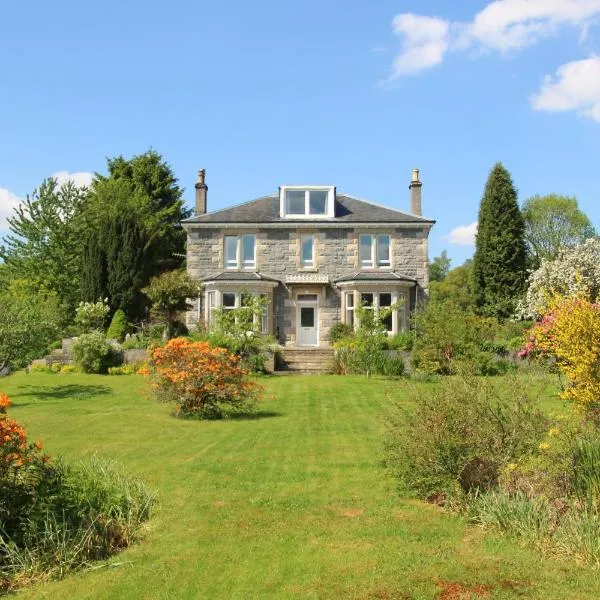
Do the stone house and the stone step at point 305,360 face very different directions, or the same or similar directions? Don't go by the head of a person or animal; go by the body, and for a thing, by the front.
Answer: same or similar directions

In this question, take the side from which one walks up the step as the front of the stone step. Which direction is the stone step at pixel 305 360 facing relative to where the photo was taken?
toward the camera

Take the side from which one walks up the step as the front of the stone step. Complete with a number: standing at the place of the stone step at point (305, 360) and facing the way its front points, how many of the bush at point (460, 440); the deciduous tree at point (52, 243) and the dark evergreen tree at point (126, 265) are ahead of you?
1

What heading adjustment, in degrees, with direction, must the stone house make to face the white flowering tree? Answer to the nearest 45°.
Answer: approximately 90° to its left

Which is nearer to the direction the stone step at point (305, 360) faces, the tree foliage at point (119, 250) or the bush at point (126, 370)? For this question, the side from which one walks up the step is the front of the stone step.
the bush

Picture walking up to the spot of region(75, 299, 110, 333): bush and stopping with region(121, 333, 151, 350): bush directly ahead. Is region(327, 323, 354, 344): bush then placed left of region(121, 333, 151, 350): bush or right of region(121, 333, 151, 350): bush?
left

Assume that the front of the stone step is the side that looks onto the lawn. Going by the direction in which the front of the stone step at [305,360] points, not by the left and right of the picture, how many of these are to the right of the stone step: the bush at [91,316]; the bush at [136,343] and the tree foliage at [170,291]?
3

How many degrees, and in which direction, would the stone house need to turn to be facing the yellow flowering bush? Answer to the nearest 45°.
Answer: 0° — it already faces it

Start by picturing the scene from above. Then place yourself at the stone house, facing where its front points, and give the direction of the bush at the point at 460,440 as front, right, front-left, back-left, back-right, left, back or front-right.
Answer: front

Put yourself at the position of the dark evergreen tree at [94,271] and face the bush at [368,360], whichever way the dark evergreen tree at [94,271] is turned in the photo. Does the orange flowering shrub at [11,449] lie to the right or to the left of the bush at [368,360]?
right

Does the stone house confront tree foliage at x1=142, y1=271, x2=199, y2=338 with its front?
no

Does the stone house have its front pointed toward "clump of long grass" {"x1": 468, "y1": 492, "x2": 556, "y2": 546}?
yes

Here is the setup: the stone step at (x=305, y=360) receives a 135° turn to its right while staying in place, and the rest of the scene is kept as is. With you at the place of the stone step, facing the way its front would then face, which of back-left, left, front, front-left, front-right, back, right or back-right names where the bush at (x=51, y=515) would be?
back-left

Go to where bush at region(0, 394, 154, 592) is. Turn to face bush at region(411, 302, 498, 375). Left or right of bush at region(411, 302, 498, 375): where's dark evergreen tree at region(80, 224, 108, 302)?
left

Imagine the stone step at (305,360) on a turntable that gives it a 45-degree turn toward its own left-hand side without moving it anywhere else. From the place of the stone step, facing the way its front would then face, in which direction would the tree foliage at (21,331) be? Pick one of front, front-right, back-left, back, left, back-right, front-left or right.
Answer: right

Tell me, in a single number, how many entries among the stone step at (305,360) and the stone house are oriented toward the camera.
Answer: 2

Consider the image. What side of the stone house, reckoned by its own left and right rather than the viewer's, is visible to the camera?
front
